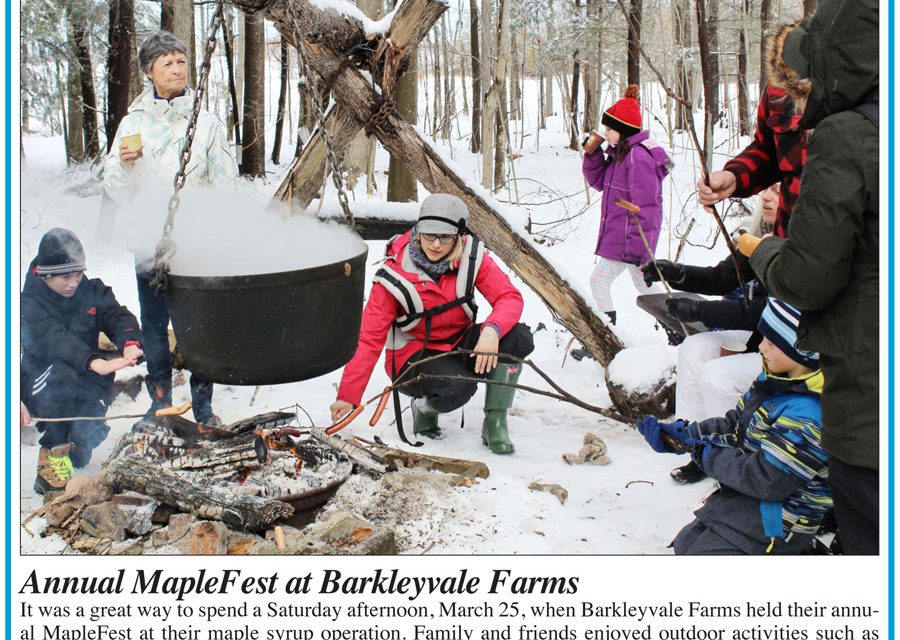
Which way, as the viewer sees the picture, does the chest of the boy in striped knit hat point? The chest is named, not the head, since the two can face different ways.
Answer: to the viewer's left

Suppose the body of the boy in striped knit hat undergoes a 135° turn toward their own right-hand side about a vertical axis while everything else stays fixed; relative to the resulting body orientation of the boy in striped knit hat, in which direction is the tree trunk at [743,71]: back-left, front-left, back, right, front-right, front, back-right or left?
front-left

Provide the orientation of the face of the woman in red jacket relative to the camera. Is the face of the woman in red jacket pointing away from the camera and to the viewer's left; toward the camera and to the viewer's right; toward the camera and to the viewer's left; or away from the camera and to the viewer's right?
toward the camera and to the viewer's left

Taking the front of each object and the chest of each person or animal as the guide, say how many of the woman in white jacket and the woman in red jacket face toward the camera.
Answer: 2

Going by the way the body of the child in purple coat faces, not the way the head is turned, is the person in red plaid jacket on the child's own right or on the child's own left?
on the child's own left

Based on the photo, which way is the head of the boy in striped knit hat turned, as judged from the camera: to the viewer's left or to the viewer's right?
to the viewer's left
